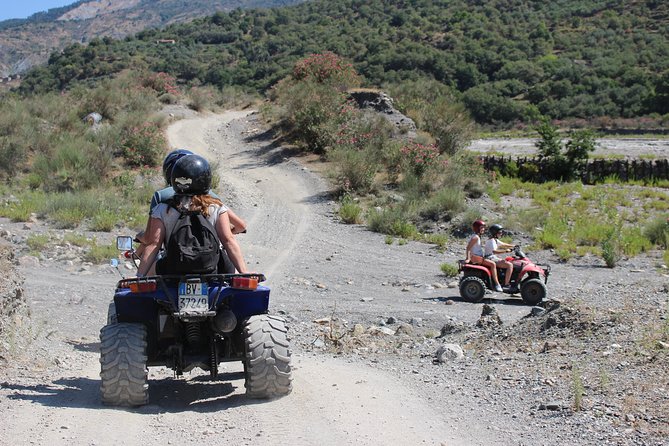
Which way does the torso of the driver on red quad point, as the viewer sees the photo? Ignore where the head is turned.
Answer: to the viewer's right

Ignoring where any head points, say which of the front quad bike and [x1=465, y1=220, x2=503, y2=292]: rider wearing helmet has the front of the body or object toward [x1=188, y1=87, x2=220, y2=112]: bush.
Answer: the front quad bike

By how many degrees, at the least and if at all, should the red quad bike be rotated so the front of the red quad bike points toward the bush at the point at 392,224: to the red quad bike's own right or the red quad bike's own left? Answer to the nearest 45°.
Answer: approximately 135° to the red quad bike's own left

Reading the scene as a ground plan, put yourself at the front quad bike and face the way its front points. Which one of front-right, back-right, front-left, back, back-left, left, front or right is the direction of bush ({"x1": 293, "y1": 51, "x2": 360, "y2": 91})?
front

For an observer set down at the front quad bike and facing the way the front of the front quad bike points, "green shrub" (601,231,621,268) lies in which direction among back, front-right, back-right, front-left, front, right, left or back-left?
front-right

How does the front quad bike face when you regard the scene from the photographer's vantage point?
facing away from the viewer

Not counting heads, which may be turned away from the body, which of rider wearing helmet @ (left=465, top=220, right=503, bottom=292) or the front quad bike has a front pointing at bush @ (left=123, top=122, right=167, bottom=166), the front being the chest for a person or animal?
the front quad bike

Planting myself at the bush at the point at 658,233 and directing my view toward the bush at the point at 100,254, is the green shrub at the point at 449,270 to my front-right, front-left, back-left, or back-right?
front-left

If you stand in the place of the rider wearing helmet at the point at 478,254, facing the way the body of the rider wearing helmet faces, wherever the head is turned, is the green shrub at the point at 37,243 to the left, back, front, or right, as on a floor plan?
back

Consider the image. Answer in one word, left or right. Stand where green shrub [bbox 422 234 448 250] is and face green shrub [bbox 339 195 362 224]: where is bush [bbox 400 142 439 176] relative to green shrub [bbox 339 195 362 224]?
right

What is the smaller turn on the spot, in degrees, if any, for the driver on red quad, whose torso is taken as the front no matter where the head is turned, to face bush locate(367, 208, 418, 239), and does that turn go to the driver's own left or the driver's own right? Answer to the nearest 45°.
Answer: approximately 135° to the driver's own left

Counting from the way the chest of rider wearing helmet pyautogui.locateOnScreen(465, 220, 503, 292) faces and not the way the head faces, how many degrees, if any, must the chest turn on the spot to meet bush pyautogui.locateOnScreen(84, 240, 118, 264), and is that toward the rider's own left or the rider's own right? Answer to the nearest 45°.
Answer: approximately 180°

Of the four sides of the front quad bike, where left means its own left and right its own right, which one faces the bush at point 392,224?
front

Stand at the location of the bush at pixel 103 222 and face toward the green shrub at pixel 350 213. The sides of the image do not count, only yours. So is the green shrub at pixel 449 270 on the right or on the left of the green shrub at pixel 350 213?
right

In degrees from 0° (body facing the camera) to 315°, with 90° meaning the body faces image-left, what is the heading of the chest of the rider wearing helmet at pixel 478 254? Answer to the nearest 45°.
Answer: approximately 270°

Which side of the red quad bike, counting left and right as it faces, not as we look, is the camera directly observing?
right

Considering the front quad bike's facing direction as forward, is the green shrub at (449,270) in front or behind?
in front
